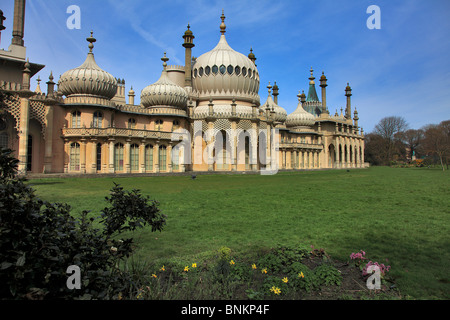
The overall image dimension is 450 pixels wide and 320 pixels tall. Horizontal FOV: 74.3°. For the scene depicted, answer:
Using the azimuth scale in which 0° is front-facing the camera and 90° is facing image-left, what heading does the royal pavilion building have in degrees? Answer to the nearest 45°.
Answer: approximately 315°

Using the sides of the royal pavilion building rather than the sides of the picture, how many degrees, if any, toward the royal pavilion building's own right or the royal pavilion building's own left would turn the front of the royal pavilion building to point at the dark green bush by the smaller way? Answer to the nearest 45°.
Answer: approximately 45° to the royal pavilion building's own right
